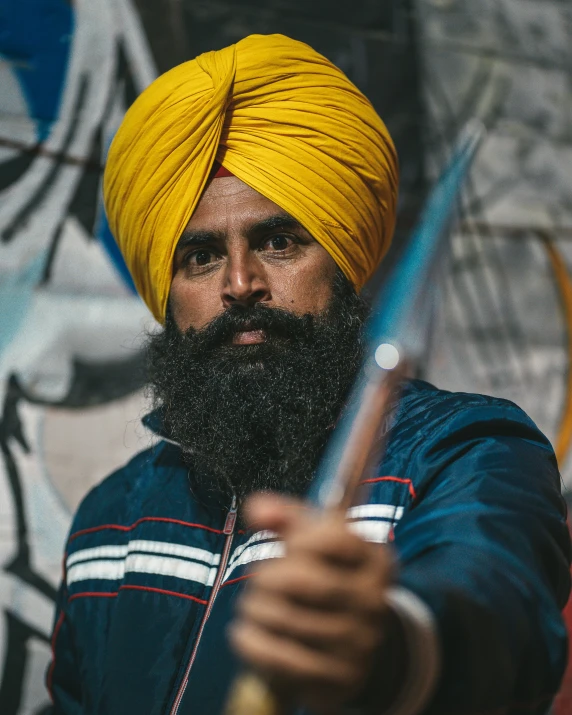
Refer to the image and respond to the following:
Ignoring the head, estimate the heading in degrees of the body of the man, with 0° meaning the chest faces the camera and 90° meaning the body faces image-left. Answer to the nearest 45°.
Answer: approximately 0°
